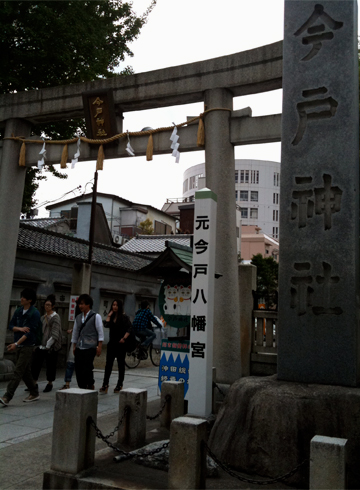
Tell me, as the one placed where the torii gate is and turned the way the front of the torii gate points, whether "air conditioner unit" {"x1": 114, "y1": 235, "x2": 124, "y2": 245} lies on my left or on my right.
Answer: on my right

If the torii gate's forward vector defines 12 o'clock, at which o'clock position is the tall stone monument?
The tall stone monument is roughly at 10 o'clock from the torii gate.

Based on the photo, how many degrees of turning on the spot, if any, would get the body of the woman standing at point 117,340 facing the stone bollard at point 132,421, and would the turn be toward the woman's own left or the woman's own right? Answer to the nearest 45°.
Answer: approximately 45° to the woman's own left

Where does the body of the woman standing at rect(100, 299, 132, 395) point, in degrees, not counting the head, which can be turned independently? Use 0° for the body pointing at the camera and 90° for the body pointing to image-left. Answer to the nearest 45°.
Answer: approximately 45°

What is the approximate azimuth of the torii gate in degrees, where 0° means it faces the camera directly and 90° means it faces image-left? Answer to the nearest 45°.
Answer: approximately 45°

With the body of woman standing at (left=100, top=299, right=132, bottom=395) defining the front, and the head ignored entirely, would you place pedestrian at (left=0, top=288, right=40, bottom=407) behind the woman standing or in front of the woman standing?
in front
